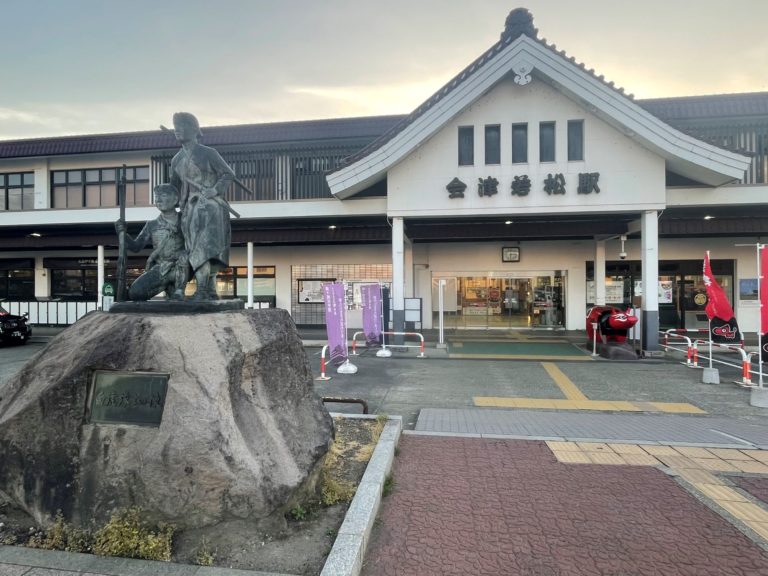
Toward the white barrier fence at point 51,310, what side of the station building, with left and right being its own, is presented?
right

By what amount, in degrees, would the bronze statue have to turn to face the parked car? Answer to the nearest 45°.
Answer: approximately 135° to its right

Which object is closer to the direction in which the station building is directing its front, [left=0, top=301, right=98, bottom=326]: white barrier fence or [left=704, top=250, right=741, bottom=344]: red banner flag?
the red banner flag
